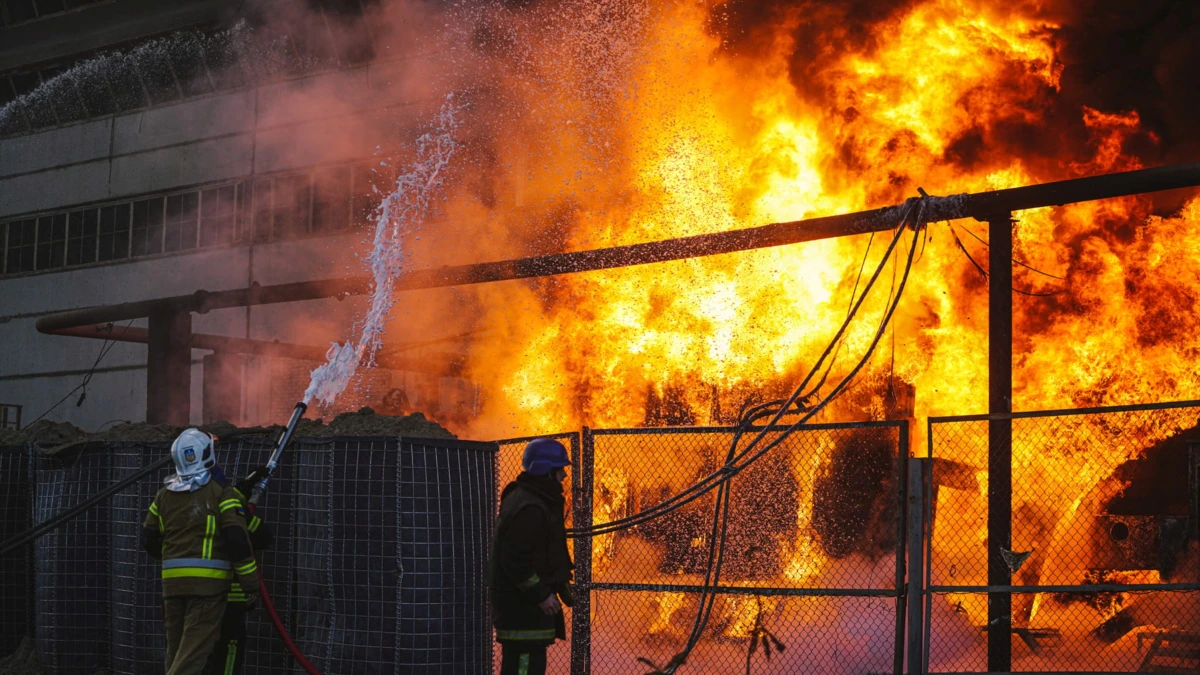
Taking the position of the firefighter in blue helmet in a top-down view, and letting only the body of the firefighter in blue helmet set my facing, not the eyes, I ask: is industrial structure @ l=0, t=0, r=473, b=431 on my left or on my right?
on my left

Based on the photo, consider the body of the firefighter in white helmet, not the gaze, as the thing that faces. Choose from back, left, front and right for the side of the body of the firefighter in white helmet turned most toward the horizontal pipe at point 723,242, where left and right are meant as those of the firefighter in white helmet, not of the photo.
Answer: front

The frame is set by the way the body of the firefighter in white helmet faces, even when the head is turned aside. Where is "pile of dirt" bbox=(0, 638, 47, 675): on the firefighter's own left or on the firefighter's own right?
on the firefighter's own left

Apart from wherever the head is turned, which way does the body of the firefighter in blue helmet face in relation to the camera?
to the viewer's right

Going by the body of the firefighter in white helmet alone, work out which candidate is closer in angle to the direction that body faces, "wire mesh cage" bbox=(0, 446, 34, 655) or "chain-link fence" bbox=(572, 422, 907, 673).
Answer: the chain-link fence

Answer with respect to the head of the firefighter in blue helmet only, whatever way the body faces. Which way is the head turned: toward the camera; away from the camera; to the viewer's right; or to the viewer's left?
to the viewer's right

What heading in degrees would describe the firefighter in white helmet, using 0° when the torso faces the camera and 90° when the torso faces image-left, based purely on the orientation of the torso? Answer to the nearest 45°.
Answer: approximately 225°

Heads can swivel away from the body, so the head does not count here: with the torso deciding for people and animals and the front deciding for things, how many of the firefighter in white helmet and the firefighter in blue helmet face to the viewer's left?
0

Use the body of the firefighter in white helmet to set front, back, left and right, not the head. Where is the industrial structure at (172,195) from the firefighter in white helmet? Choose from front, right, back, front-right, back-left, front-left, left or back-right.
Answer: front-left

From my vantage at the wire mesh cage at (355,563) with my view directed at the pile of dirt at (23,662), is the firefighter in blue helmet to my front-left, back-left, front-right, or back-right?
back-left

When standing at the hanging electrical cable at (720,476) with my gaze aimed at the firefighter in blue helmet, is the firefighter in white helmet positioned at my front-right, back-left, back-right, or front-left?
front-right

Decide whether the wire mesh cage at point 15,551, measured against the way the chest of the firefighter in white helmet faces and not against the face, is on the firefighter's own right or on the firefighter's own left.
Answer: on the firefighter's own left
